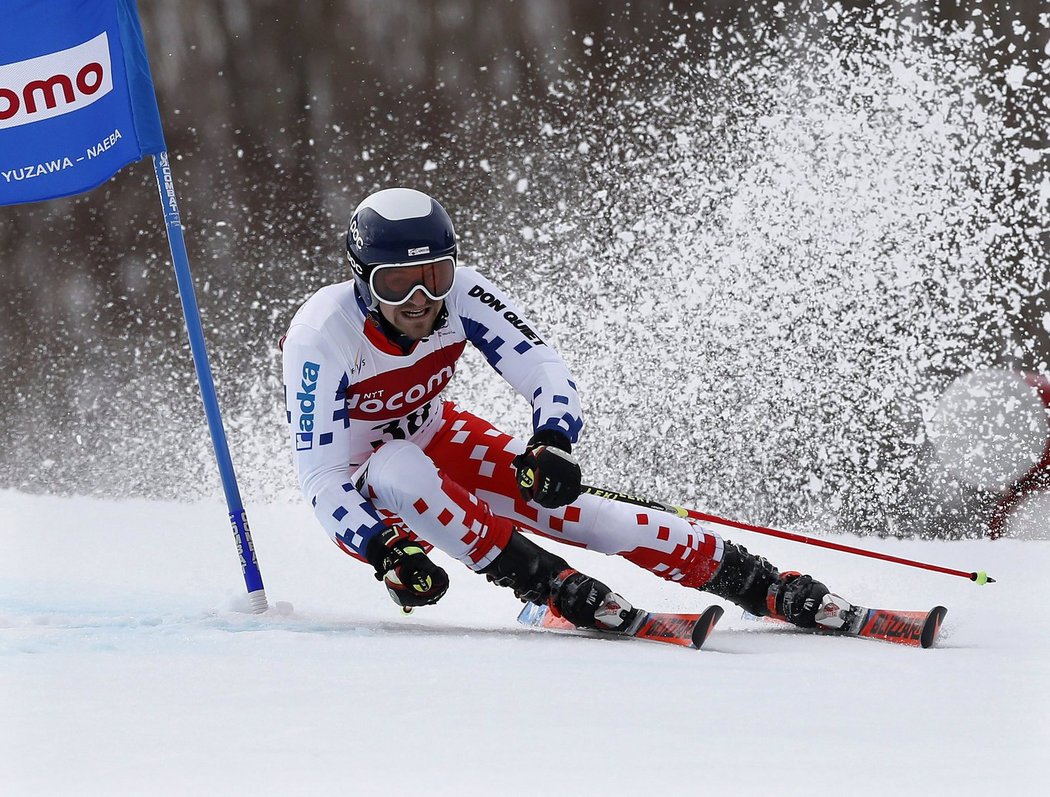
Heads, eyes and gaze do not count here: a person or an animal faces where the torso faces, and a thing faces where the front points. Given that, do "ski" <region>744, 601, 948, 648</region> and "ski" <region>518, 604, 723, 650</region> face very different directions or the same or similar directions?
same or similar directions

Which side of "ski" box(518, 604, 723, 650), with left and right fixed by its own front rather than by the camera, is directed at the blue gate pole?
back

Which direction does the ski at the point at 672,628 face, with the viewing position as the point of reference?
facing the viewer and to the right of the viewer

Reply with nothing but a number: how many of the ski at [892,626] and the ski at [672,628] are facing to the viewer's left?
0

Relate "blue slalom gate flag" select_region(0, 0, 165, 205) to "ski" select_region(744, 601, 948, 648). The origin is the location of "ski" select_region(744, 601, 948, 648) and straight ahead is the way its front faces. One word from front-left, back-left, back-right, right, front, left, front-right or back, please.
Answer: back-right

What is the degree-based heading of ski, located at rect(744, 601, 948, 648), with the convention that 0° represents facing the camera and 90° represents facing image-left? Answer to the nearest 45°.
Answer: approximately 315°
